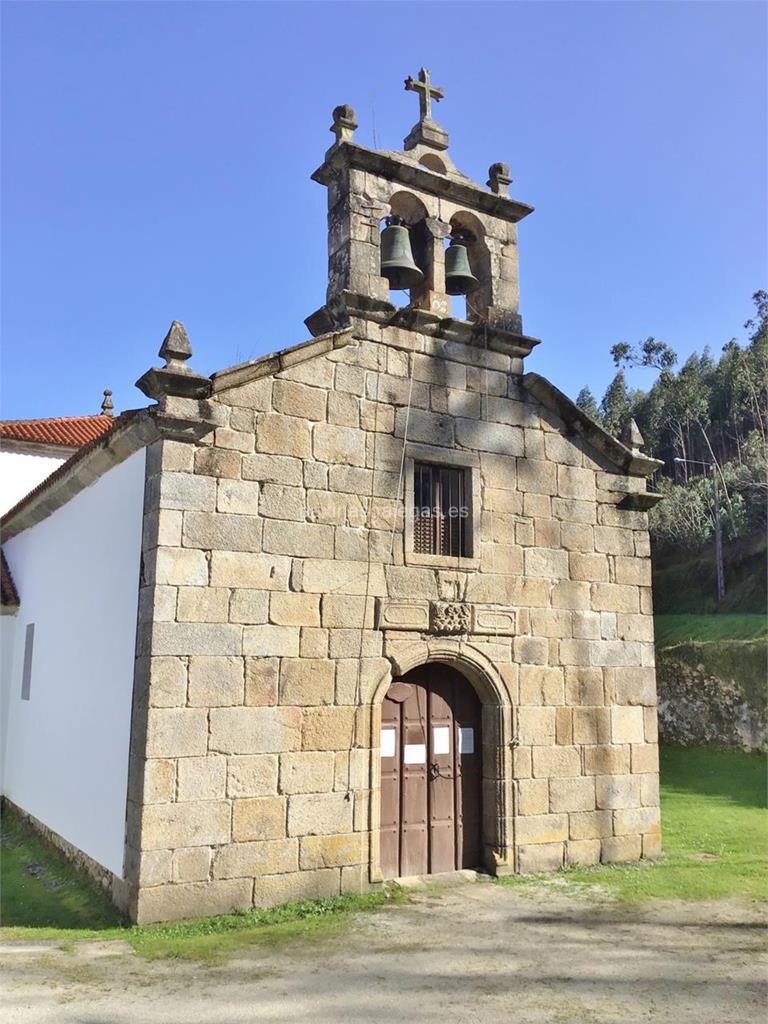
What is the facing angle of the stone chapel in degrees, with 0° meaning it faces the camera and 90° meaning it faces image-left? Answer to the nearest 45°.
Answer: approximately 315°

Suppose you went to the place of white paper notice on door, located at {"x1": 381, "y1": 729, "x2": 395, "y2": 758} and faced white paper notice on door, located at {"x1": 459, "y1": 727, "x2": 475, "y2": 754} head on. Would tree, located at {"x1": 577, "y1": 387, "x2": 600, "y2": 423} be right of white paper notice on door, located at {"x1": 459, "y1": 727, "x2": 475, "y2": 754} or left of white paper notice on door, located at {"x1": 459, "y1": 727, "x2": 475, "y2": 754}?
left

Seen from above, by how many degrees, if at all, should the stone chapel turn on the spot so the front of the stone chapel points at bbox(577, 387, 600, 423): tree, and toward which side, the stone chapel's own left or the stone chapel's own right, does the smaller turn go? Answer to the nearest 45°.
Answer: approximately 135° to the stone chapel's own left

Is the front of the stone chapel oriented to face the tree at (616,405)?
no
